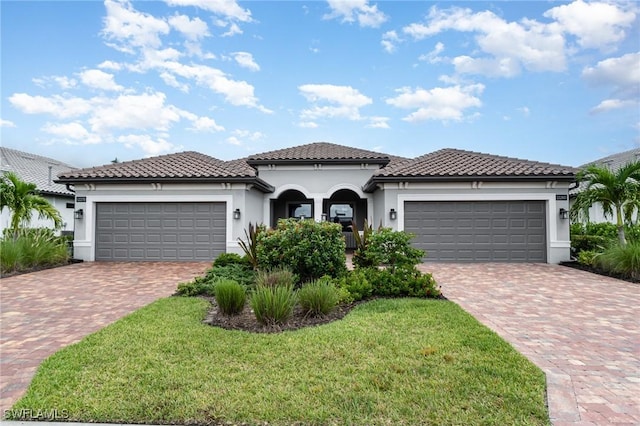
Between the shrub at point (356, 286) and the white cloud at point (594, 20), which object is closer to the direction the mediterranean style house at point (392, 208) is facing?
the shrub

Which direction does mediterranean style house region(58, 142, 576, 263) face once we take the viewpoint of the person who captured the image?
facing the viewer

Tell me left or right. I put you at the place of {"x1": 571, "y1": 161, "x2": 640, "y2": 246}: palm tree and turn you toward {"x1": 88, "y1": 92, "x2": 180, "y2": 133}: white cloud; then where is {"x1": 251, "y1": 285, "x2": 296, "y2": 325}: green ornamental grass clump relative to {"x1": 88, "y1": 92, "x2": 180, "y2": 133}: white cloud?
left

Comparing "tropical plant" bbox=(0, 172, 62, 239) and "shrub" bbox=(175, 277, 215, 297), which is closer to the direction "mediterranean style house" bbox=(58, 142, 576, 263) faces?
the shrub

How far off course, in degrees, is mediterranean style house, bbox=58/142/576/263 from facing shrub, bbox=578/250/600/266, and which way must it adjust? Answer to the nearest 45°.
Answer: approximately 90° to its left

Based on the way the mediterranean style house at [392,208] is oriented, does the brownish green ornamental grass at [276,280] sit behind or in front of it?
in front

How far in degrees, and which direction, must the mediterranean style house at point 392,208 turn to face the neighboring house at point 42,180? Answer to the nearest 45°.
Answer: approximately 135° to its right

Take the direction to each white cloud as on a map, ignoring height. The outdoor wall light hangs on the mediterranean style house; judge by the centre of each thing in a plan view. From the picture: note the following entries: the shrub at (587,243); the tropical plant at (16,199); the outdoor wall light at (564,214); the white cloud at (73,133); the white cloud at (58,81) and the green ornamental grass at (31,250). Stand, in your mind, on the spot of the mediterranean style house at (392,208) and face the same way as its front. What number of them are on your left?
2

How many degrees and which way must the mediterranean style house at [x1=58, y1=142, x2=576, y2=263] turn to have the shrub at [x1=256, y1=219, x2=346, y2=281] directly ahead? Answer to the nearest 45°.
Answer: approximately 45° to its right

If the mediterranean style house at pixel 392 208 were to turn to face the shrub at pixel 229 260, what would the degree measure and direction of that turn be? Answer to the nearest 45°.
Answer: approximately 45° to its right

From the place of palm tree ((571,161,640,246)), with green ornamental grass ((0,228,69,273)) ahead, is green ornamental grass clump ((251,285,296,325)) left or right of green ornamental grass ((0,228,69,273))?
left

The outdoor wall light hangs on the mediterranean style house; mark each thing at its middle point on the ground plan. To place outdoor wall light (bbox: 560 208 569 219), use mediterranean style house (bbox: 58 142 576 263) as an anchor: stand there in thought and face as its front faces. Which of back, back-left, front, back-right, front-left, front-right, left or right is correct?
left

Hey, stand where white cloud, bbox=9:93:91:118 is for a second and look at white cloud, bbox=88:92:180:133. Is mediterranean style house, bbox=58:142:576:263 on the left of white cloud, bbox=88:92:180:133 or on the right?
right
